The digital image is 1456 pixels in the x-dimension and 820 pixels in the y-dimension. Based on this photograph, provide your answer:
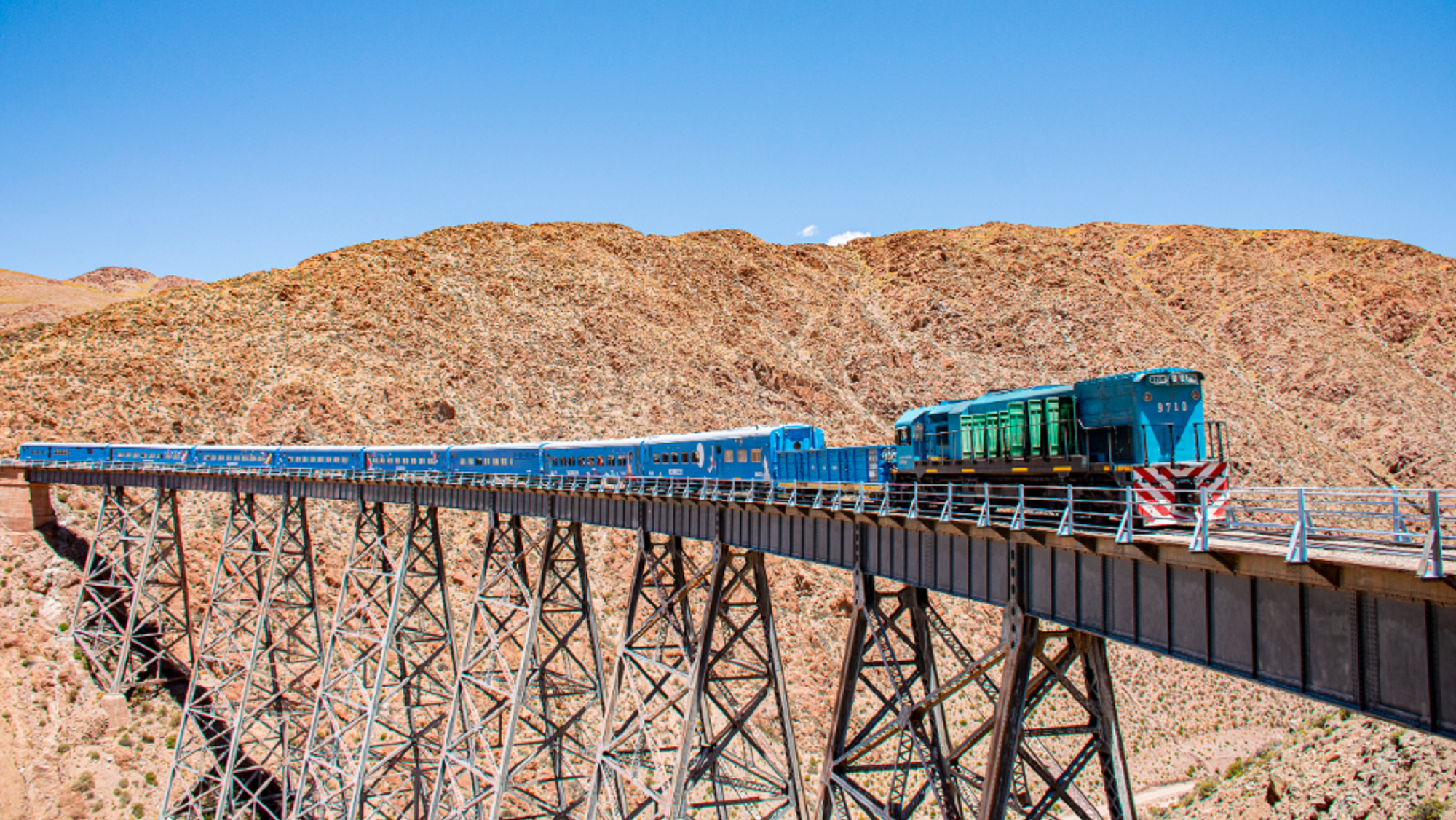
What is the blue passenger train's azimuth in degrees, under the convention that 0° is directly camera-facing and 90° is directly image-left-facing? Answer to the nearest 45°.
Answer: approximately 315°
